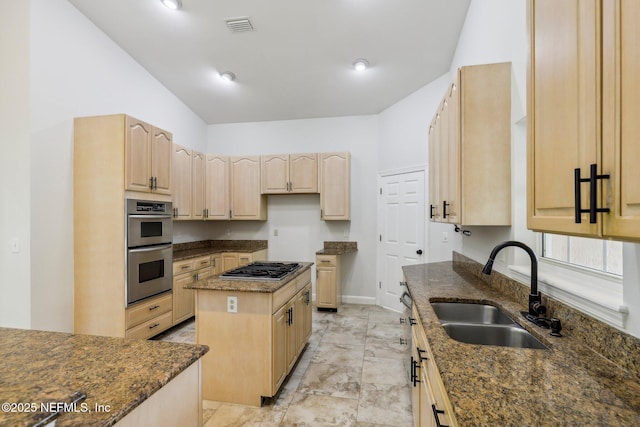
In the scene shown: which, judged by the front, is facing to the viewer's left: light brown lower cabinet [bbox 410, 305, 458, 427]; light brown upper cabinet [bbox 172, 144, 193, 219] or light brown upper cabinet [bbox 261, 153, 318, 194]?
the light brown lower cabinet

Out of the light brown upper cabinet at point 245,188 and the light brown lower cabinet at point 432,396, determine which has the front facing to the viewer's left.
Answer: the light brown lower cabinet

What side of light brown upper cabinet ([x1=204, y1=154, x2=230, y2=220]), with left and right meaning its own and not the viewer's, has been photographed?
front

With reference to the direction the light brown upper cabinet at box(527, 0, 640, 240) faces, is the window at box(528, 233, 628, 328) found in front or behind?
behind

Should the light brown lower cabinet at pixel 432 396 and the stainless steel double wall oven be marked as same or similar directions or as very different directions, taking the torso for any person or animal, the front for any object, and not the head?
very different directions

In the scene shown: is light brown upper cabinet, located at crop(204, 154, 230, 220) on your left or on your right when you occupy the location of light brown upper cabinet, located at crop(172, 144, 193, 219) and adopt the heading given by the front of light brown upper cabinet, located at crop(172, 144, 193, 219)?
on your left

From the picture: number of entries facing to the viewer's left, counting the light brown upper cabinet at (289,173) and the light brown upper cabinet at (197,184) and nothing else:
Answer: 0

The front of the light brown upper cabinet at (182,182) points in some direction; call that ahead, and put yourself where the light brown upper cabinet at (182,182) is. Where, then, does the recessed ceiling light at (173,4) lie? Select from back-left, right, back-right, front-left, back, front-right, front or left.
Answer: front-right

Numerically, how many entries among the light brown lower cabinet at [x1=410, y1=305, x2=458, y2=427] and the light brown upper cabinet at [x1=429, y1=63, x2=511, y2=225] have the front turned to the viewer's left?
2

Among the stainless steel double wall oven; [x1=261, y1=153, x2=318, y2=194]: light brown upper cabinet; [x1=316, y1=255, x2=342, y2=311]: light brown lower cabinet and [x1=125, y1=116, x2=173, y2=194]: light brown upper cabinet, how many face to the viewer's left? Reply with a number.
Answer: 0
